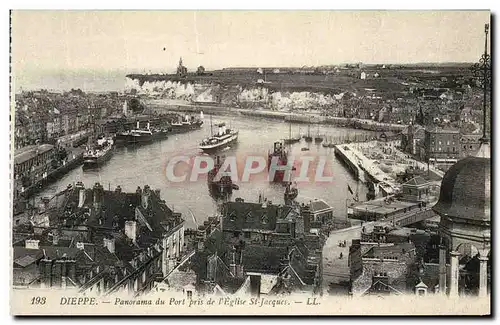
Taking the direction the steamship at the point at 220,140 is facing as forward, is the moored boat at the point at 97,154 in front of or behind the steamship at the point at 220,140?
in front

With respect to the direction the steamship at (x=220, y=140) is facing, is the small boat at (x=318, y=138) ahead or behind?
behind
